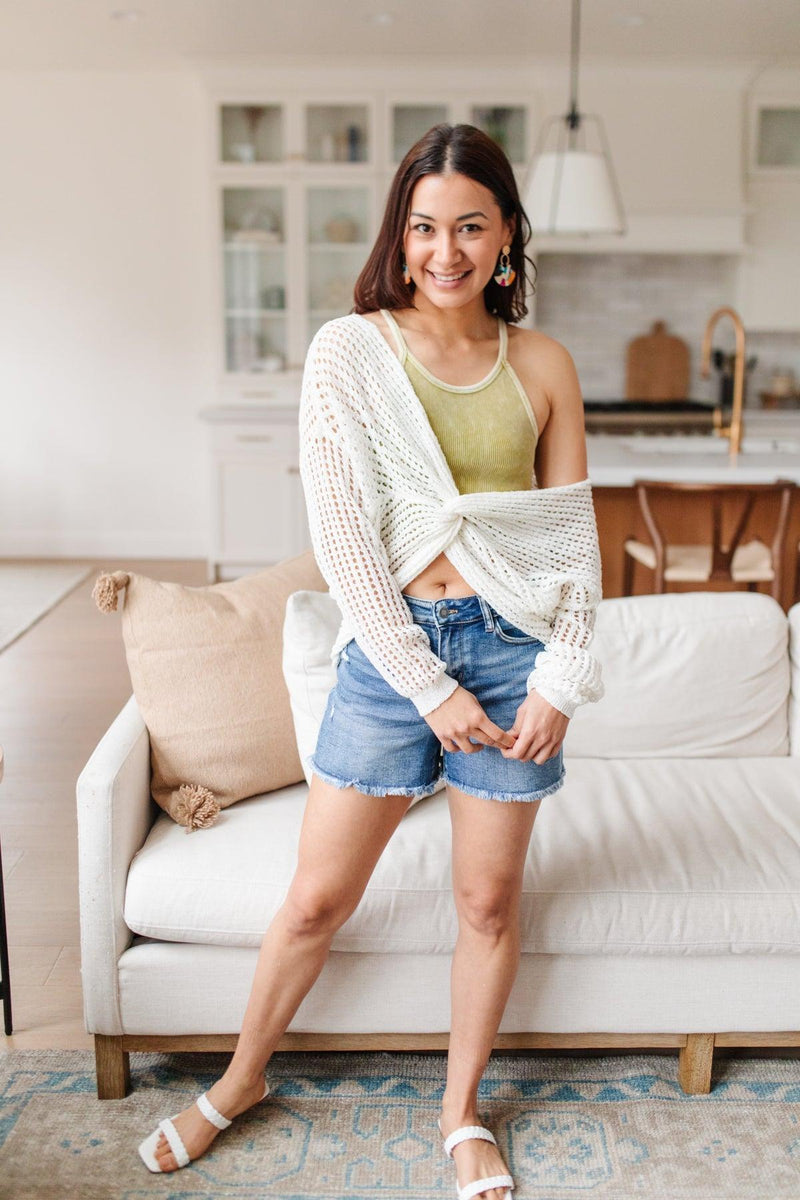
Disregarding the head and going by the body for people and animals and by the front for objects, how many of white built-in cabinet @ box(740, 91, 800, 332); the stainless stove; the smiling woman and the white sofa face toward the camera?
4

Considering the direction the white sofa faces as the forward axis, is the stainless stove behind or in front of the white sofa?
behind

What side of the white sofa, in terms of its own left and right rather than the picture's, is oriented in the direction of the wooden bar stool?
back

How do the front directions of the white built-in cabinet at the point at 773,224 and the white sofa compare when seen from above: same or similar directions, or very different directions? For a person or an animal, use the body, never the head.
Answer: same or similar directions

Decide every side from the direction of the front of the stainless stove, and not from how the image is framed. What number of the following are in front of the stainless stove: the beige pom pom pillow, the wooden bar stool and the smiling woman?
3

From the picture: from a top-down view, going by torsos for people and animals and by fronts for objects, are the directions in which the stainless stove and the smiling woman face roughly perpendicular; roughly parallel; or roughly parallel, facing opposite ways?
roughly parallel

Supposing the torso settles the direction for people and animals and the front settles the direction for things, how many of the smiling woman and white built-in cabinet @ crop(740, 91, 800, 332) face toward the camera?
2

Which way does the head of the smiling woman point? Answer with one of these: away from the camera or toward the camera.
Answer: toward the camera

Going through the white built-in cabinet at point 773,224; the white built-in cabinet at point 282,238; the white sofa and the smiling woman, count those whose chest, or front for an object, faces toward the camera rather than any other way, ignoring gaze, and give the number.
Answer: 4

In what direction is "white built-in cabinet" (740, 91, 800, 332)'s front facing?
toward the camera

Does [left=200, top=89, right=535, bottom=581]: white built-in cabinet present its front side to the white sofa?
yes

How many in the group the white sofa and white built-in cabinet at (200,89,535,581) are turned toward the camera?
2

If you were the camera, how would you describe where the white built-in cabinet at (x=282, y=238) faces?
facing the viewer

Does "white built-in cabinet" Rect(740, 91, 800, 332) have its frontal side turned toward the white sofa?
yes

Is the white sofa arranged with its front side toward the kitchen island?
no
